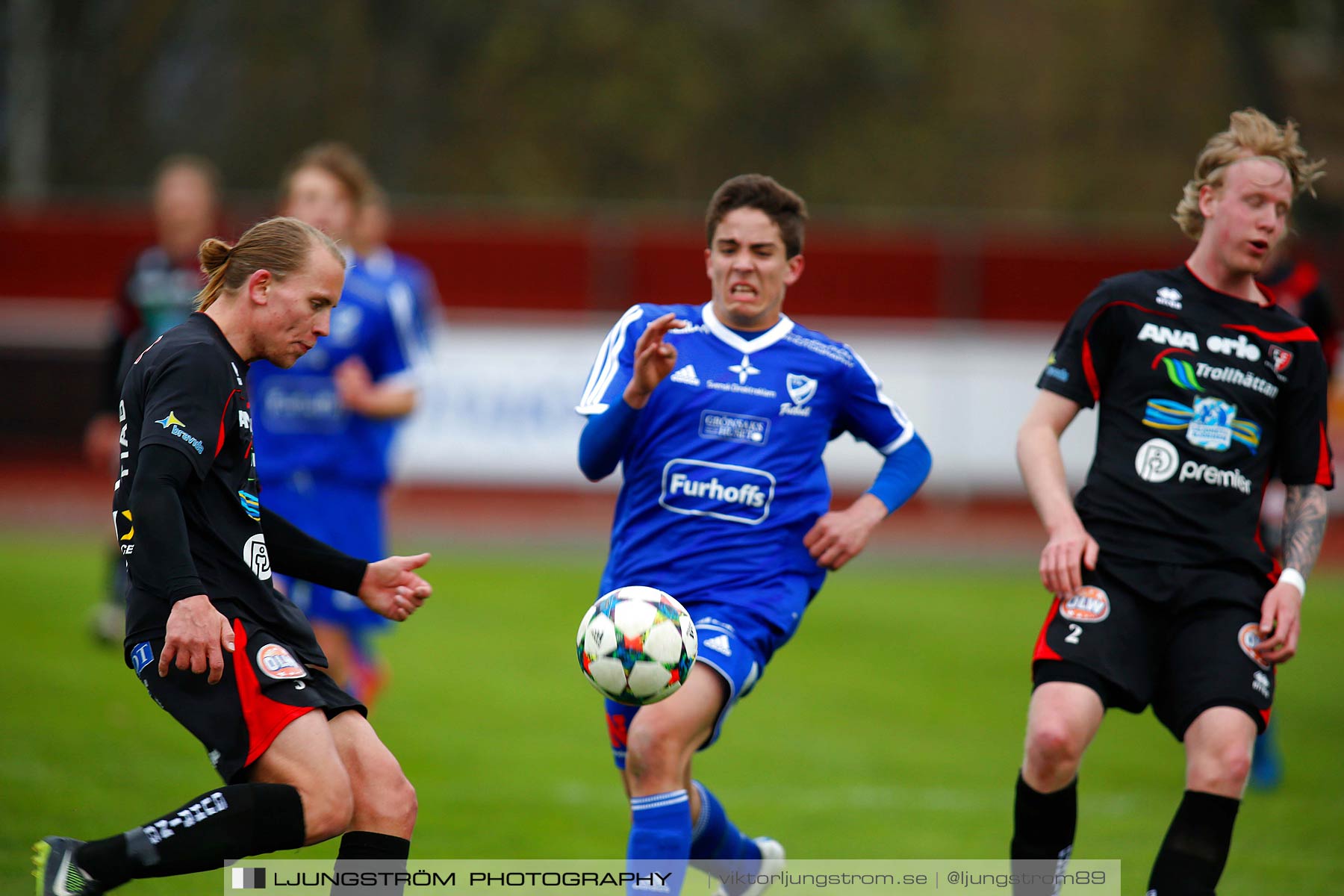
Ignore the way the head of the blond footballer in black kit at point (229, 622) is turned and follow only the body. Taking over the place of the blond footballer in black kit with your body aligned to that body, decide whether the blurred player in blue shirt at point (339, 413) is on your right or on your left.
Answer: on your left

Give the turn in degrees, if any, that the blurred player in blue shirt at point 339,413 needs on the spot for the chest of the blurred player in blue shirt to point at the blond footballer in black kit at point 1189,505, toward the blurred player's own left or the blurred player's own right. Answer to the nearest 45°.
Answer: approximately 90° to the blurred player's own left

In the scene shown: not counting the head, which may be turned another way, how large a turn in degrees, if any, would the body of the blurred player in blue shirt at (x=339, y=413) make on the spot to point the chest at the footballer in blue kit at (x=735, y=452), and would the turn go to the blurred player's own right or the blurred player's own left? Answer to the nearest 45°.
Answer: approximately 90° to the blurred player's own left

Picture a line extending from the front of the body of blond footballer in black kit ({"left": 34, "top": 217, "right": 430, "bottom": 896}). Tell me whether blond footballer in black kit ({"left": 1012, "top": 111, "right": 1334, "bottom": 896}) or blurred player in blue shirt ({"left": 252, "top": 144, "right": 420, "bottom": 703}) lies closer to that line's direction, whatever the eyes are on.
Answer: the blond footballer in black kit

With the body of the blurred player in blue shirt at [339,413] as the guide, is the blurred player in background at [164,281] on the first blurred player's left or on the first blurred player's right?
on the first blurred player's right

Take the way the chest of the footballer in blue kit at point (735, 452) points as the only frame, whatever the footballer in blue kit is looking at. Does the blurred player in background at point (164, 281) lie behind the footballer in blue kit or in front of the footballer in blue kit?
behind

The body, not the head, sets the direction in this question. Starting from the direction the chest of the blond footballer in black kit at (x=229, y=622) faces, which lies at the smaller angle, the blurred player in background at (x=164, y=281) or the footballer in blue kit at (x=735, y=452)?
the footballer in blue kit

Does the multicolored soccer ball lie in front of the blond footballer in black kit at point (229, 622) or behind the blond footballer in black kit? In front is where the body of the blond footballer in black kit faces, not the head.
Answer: in front

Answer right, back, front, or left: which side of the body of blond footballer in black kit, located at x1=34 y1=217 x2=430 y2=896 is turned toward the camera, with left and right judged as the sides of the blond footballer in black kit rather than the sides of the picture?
right

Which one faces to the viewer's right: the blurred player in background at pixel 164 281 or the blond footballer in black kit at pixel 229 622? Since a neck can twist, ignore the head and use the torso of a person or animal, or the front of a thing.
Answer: the blond footballer in black kit

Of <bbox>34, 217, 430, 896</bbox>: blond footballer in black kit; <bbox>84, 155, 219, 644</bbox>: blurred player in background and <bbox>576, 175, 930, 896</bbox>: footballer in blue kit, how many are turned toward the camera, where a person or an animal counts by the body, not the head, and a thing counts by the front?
2

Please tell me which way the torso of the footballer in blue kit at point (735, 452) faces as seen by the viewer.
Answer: toward the camera

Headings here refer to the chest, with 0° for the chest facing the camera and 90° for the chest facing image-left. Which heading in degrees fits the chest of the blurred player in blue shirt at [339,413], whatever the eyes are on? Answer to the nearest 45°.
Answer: approximately 45°
